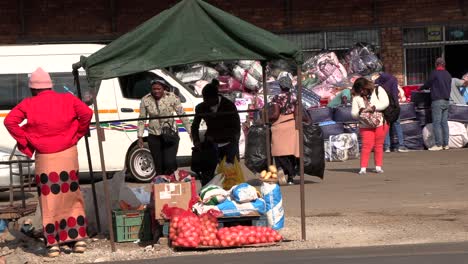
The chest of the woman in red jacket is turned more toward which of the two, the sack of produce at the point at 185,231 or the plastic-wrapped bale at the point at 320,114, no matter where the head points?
the plastic-wrapped bale

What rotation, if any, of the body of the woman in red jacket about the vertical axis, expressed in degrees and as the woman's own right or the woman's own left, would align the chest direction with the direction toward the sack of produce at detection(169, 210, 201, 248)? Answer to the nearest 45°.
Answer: approximately 90° to the woman's own right

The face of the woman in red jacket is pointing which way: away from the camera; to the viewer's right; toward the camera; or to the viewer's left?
away from the camera

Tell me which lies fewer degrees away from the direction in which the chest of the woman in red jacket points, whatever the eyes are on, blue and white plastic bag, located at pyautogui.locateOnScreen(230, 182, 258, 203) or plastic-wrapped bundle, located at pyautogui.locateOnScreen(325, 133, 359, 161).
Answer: the plastic-wrapped bundle

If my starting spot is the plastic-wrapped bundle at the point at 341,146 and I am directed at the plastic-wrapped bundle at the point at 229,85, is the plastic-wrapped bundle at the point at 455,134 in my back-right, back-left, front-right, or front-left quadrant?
back-right

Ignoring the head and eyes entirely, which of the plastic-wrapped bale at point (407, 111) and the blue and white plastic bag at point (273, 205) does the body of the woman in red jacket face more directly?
the plastic-wrapped bale

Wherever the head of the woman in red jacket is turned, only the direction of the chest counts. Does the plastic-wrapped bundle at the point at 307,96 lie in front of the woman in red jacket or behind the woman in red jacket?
in front

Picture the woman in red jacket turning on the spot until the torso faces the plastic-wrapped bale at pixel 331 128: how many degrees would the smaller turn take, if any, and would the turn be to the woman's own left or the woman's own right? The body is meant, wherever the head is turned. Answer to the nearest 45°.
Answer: approximately 45° to the woman's own right

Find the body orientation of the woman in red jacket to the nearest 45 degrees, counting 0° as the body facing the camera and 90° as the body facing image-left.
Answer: approximately 180°

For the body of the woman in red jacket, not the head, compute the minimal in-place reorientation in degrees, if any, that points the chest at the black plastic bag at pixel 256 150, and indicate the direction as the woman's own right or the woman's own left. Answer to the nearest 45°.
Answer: approximately 45° to the woman's own right

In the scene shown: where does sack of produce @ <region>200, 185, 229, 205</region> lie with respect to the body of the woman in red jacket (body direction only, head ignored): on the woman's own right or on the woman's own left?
on the woman's own right
